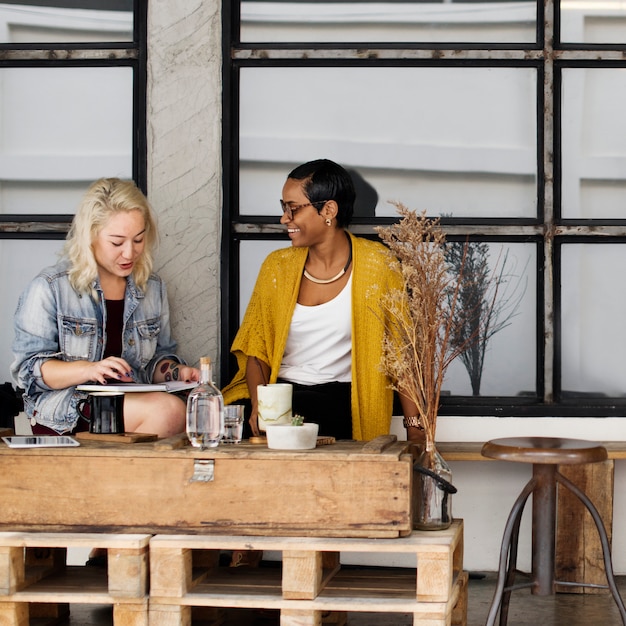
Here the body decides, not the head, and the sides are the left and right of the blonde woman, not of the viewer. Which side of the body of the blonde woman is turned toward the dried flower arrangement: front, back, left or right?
front

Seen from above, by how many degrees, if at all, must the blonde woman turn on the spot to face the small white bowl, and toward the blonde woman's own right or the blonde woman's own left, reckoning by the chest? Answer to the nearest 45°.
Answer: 0° — they already face it

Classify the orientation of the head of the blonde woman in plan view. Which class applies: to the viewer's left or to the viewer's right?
to the viewer's right

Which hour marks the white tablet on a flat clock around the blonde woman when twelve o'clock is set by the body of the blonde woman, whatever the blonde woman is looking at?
The white tablet is roughly at 2 o'clock from the blonde woman.

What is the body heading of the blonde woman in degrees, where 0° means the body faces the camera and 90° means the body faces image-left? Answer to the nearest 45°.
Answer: approximately 315°

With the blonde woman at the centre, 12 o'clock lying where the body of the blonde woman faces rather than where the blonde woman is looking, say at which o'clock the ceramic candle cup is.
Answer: The ceramic candle cup is roughly at 12 o'clock from the blonde woman.

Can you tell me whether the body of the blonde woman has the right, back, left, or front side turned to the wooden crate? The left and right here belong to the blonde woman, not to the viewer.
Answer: front

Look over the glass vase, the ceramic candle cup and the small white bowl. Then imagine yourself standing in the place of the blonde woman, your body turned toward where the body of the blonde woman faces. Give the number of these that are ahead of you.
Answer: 3
